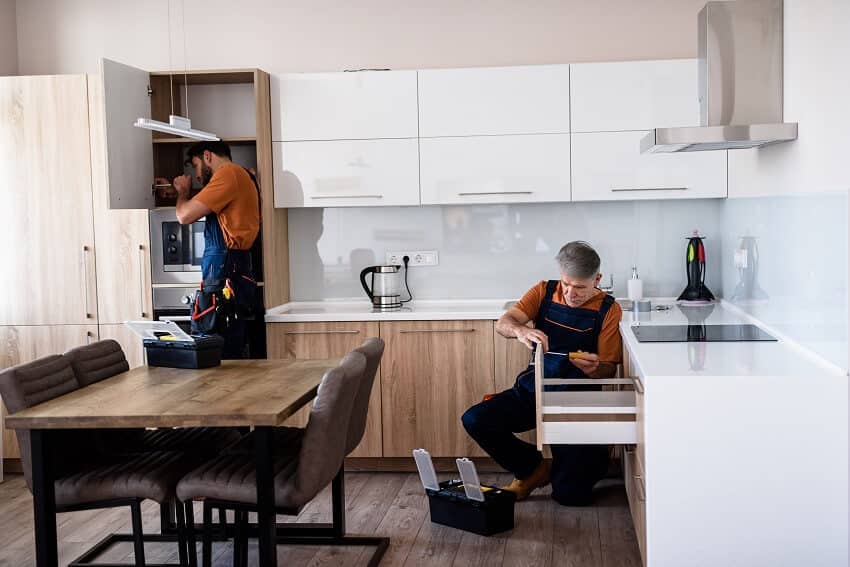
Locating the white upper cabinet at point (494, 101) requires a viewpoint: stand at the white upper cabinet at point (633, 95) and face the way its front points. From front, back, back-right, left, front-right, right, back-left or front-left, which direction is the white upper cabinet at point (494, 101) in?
right

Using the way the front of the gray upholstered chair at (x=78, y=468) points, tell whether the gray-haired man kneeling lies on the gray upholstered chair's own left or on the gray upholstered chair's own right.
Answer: on the gray upholstered chair's own left

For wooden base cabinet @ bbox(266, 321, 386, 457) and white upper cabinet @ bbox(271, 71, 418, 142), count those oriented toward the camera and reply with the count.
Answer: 2

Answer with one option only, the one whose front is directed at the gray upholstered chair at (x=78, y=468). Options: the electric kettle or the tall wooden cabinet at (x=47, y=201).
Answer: the tall wooden cabinet

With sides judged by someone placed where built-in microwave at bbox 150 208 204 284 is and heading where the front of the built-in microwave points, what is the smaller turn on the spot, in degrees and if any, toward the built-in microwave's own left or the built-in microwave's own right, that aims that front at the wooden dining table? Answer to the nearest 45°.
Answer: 0° — it already faces it

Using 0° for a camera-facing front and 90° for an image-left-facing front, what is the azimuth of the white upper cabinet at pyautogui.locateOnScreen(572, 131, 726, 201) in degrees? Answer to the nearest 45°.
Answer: approximately 0°

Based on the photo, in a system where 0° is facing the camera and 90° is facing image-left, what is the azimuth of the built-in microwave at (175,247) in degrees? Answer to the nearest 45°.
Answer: approximately 0°

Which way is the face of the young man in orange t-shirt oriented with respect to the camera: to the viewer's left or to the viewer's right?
to the viewer's left

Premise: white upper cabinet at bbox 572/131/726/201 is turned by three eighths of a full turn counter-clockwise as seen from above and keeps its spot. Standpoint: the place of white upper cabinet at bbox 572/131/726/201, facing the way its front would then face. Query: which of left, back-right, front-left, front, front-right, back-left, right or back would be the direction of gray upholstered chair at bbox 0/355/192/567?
back
